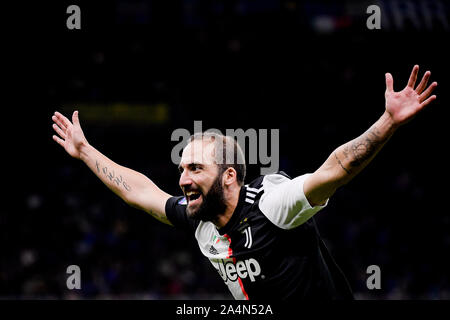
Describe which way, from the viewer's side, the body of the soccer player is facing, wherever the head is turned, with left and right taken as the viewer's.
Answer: facing the viewer and to the left of the viewer
